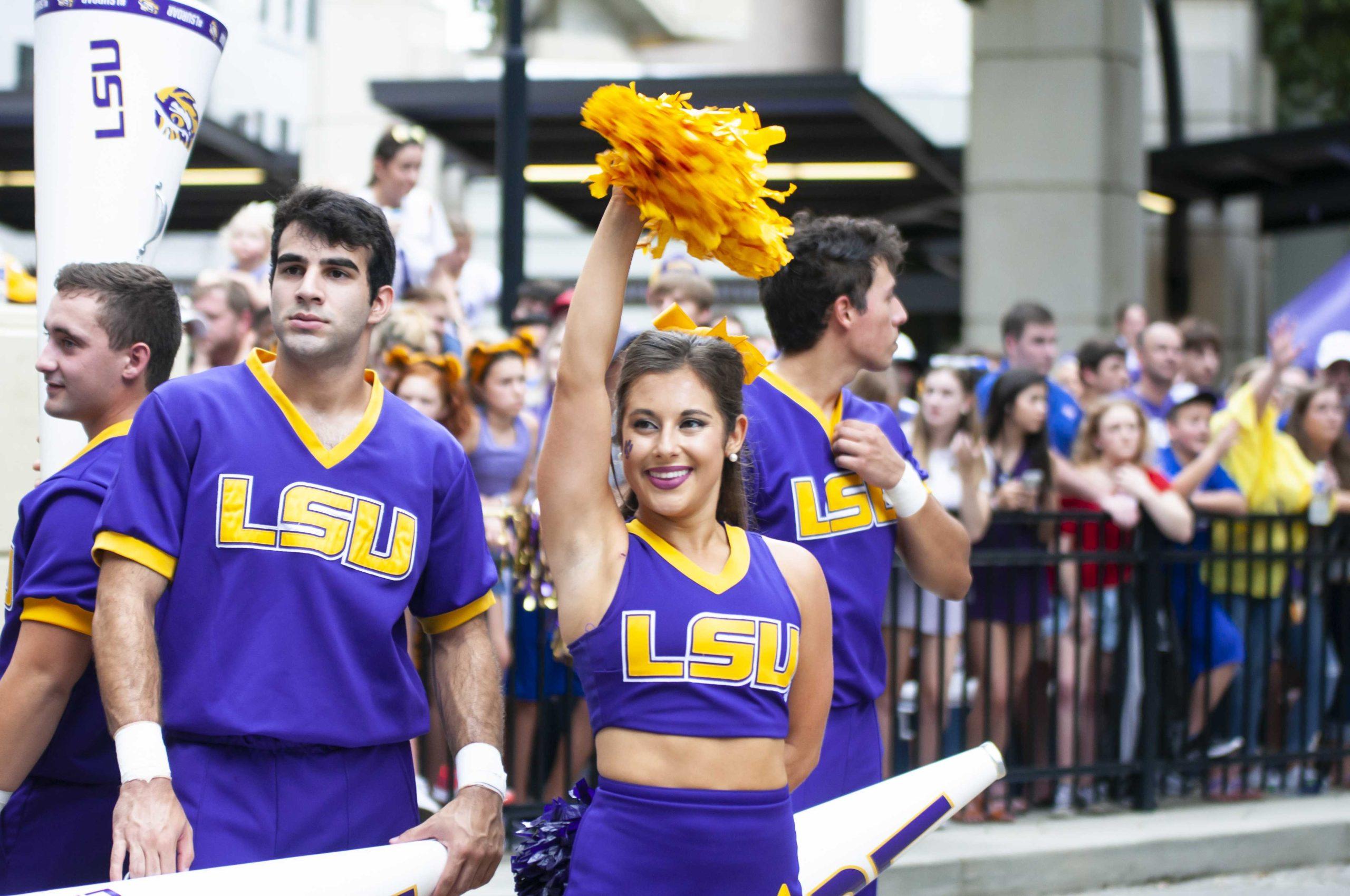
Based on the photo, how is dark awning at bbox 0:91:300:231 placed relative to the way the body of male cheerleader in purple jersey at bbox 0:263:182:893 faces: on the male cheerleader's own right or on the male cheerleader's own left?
on the male cheerleader's own right

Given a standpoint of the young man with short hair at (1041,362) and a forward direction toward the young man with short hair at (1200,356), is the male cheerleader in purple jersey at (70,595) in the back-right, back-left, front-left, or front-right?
back-right

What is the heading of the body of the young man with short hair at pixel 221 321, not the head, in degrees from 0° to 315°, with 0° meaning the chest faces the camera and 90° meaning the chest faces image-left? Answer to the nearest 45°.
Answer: approximately 45°

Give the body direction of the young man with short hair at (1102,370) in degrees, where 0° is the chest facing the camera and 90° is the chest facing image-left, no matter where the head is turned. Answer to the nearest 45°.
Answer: approximately 315°

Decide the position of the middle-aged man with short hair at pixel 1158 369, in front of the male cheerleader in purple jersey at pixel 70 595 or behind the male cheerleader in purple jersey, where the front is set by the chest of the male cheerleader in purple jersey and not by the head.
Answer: behind

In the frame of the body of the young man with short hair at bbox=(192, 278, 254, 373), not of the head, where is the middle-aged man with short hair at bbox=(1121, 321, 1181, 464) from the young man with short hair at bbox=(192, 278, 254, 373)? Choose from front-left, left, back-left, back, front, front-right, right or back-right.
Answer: back-left

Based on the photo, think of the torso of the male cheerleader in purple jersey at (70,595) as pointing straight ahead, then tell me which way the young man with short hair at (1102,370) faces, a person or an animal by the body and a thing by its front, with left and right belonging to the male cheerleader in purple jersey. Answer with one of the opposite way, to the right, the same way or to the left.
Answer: to the left

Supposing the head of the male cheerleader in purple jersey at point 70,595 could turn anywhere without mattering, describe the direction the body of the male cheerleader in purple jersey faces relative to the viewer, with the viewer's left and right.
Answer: facing to the left of the viewer

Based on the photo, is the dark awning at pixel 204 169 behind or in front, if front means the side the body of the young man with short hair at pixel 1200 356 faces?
behind
